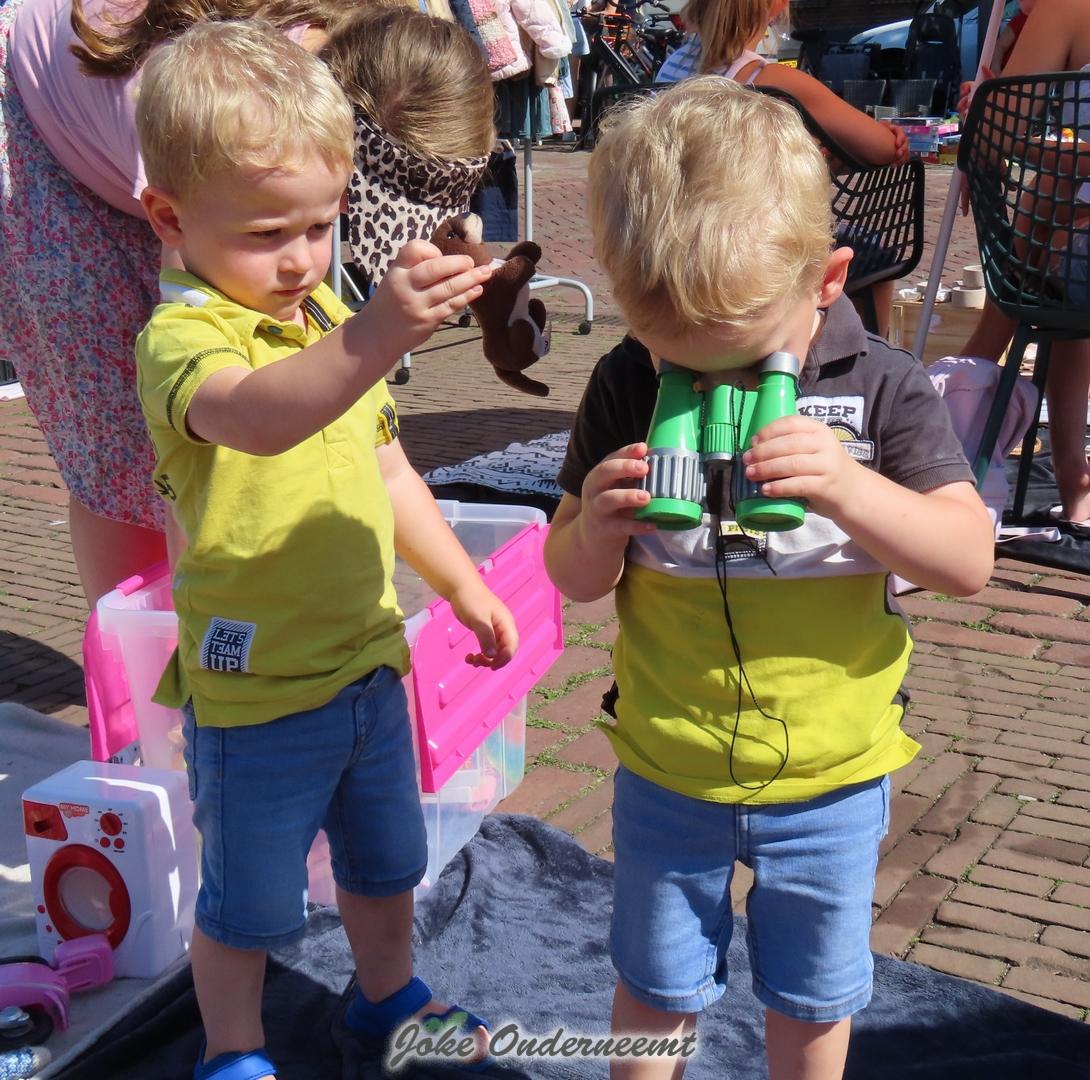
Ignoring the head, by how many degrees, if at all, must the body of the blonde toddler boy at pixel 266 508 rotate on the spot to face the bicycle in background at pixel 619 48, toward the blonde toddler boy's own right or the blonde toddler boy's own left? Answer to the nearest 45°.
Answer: approximately 135° to the blonde toddler boy's own left

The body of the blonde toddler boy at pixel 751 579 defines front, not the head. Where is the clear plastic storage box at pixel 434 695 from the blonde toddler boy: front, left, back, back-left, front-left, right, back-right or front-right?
back-right

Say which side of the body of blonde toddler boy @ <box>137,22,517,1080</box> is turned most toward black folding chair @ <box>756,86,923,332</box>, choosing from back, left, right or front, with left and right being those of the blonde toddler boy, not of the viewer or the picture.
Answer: left

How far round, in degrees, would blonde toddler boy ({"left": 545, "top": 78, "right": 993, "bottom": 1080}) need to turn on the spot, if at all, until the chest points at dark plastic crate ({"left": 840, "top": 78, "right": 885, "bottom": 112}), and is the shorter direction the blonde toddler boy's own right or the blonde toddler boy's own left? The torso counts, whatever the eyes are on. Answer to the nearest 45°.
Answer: approximately 180°

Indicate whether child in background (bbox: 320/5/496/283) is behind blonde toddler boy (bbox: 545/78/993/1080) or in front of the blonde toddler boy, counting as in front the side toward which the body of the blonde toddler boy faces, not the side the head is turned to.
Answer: behind

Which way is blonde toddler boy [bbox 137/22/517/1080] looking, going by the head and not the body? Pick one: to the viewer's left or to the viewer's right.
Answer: to the viewer's right

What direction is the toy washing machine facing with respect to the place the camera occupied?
facing the viewer and to the left of the viewer

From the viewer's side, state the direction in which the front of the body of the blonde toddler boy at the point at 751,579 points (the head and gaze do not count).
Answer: toward the camera

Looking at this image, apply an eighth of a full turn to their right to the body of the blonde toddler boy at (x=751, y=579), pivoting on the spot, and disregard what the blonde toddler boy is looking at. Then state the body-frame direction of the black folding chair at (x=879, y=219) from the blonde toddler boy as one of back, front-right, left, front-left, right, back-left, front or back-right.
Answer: back-right

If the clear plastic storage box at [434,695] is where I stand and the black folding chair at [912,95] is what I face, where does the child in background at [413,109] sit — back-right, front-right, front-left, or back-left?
front-left

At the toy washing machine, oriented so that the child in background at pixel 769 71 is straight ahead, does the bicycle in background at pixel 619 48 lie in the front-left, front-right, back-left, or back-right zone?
front-left

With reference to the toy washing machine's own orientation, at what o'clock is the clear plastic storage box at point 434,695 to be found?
The clear plastic storage box is roughly at 7 o'clock from the toy washing machine.

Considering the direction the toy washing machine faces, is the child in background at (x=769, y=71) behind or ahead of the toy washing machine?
behind

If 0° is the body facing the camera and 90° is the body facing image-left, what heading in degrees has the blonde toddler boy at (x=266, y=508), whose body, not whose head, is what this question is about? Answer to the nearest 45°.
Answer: approximately 315°

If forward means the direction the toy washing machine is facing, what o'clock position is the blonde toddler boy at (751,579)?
The blonde toddler boy is roughly at 9 o'clock from the toy washing machine.
